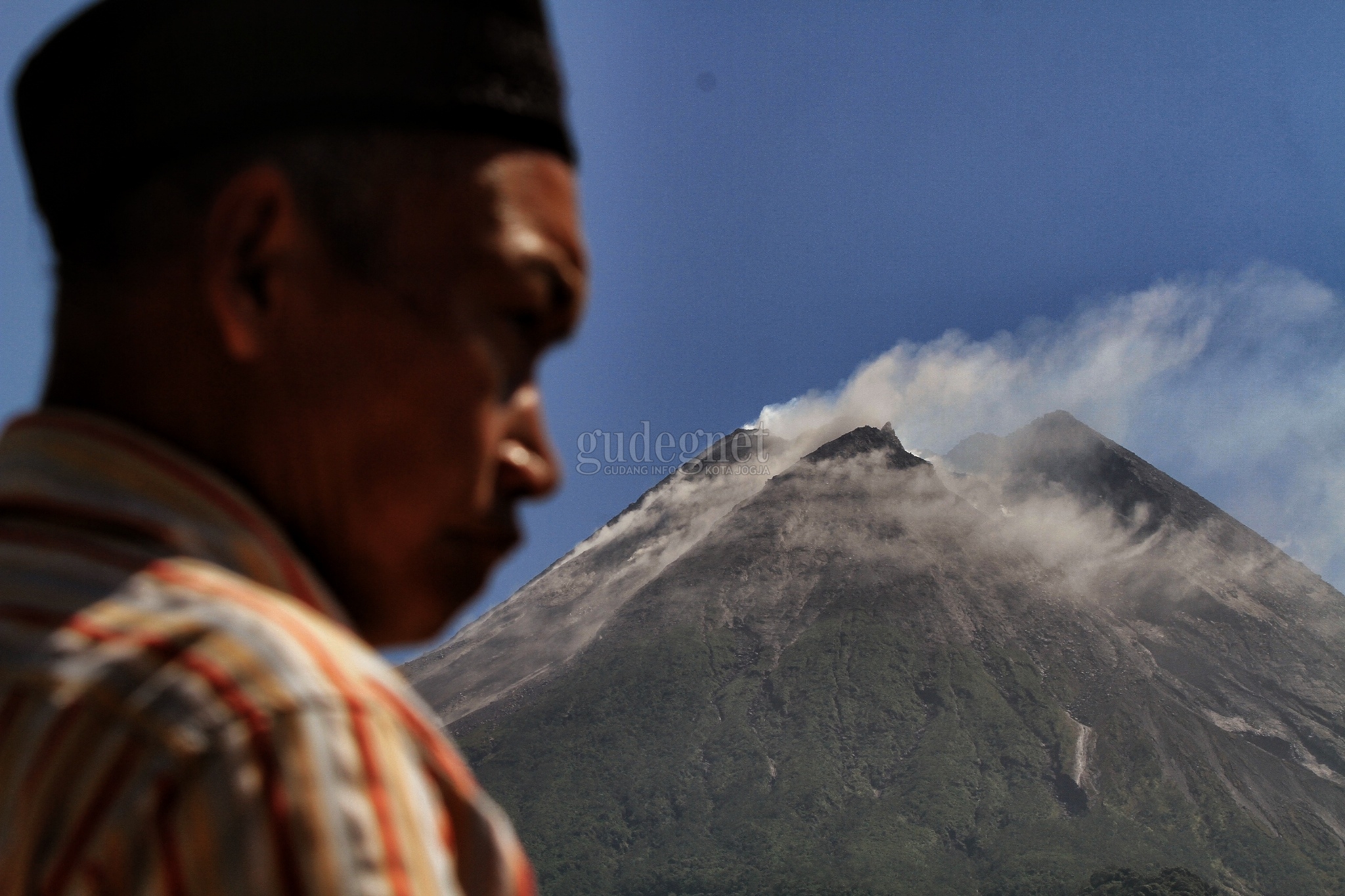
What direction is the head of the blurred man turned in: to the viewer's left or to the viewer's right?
to the viewer's right

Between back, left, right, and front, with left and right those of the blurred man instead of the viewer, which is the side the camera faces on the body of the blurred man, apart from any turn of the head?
right
